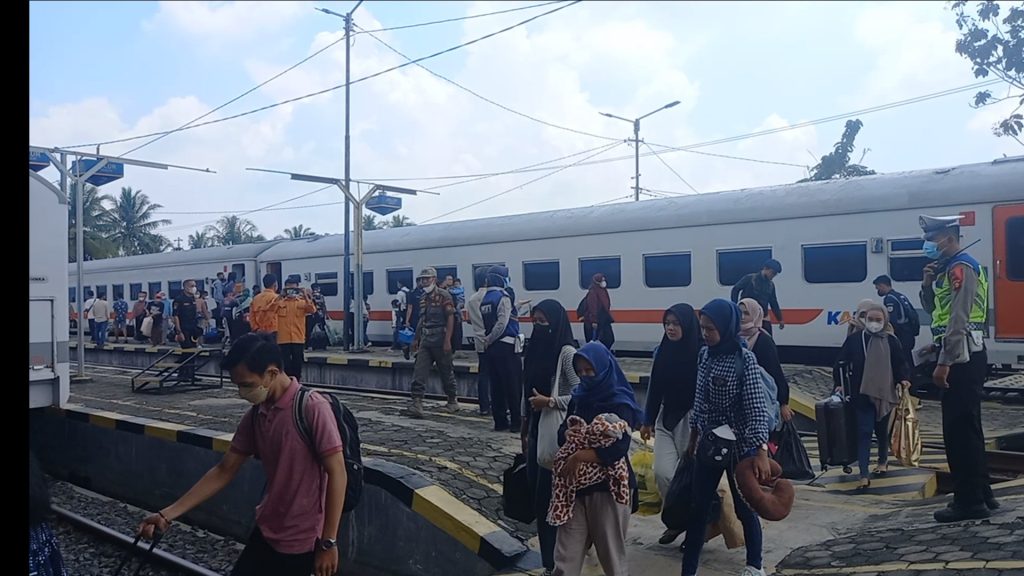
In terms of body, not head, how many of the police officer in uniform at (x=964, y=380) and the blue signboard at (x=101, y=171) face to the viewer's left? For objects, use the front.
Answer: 1

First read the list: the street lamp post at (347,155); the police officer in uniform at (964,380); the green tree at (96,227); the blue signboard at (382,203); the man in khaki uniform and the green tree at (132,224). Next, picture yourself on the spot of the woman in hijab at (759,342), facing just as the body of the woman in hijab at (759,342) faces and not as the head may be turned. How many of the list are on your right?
5

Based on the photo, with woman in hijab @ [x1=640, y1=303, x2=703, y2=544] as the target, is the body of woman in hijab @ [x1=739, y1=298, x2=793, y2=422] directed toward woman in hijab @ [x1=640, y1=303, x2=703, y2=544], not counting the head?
yes

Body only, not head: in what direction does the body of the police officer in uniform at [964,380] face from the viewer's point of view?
to the viewer's left
